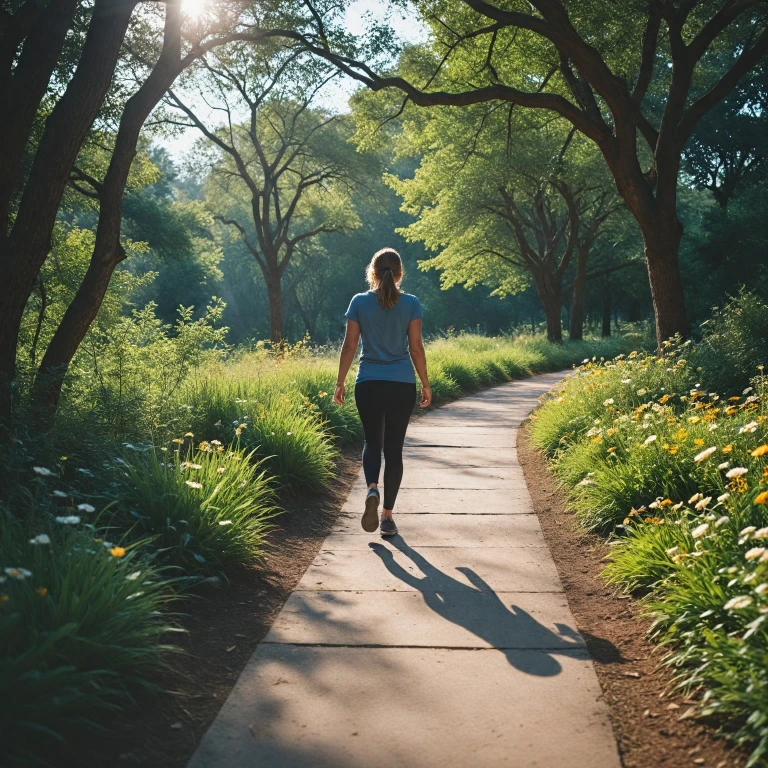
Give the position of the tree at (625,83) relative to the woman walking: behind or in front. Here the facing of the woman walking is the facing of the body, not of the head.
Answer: in front

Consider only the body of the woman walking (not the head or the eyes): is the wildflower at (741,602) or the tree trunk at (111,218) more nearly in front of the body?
the tree trunk

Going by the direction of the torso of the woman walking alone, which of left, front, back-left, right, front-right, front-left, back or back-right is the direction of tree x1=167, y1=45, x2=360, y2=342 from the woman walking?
front

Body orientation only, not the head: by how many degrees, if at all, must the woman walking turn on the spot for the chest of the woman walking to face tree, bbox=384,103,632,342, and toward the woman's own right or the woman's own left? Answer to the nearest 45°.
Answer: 0° — they already face it

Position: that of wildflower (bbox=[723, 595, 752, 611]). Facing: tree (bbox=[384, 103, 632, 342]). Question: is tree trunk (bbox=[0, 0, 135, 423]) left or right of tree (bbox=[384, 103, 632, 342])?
left

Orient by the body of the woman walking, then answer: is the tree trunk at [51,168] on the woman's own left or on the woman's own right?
on the woman's own left

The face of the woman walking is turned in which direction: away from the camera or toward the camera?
away from the camera

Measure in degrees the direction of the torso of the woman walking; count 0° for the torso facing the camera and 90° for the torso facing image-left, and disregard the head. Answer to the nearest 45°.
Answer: approximately 180°

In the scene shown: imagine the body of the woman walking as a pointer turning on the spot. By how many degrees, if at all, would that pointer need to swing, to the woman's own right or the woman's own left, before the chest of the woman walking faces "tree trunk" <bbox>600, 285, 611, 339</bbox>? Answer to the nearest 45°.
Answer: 0° — they already face it

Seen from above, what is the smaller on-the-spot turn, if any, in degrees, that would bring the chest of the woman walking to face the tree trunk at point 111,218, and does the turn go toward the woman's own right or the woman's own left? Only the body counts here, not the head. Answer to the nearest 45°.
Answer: approximately 45° to the woman's own left

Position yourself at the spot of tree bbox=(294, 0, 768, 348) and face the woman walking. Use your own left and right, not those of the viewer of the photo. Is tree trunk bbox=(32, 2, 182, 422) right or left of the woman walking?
right
